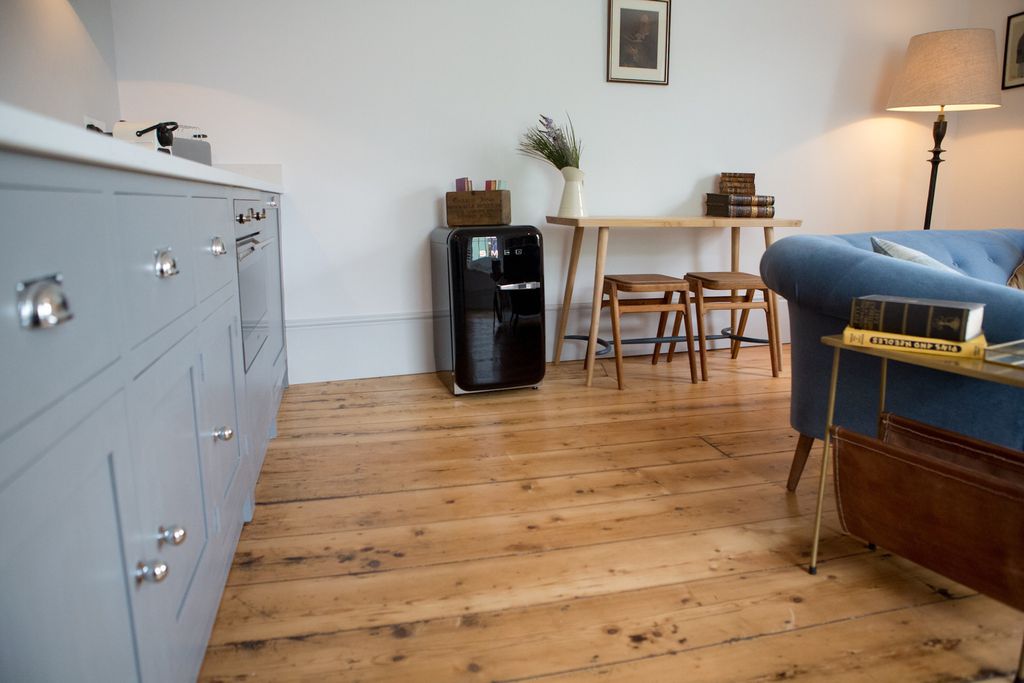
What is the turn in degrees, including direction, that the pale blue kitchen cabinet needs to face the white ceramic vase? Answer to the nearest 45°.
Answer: approximately 45° to its left

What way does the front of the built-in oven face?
to the viewer's right

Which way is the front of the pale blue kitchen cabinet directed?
to the viewer's right
